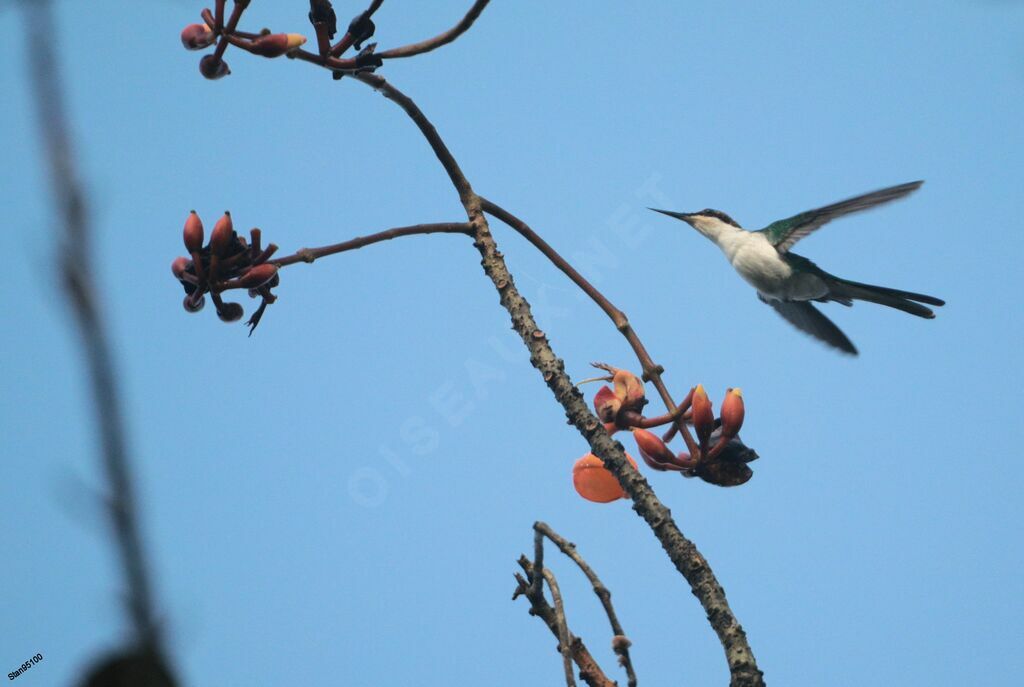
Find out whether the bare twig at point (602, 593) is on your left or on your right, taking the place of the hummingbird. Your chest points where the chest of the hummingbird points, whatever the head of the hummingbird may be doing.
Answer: on your left

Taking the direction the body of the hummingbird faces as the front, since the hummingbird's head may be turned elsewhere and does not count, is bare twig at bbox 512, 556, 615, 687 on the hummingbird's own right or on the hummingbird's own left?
on the hummingbird's own left

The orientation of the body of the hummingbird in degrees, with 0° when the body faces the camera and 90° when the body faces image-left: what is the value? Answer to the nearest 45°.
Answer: approximately 90°
